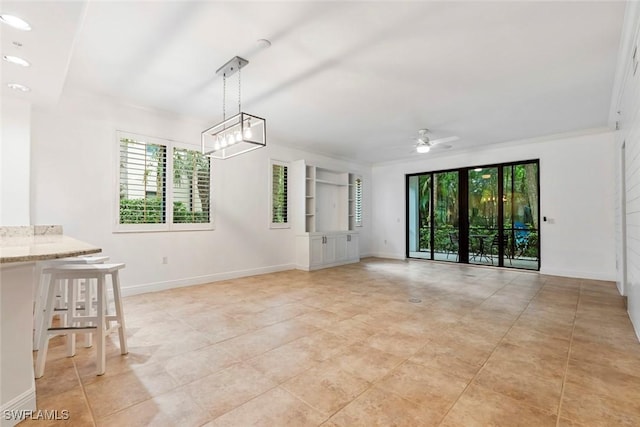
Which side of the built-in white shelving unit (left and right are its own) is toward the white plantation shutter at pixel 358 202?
left

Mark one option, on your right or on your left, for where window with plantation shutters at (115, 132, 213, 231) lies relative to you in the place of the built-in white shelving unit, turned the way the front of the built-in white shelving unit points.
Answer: on your right

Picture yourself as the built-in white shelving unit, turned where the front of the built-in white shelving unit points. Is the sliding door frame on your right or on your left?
on your left

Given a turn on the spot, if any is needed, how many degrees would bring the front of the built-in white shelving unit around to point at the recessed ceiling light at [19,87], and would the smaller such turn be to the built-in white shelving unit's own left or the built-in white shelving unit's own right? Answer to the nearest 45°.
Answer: approximately 90° to the built-in white shelving unit's own right

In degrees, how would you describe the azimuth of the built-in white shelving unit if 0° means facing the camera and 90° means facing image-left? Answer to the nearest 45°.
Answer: approximately 315°

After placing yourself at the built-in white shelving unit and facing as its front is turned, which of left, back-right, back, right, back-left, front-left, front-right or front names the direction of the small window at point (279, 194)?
right

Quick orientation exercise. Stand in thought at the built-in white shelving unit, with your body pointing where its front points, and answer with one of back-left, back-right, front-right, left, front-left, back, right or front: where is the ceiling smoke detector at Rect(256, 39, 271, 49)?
front-right

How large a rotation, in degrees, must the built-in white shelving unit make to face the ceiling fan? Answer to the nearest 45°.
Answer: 0° — it already faces it

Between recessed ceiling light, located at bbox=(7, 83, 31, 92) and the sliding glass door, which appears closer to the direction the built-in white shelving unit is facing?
the sliding glass door
